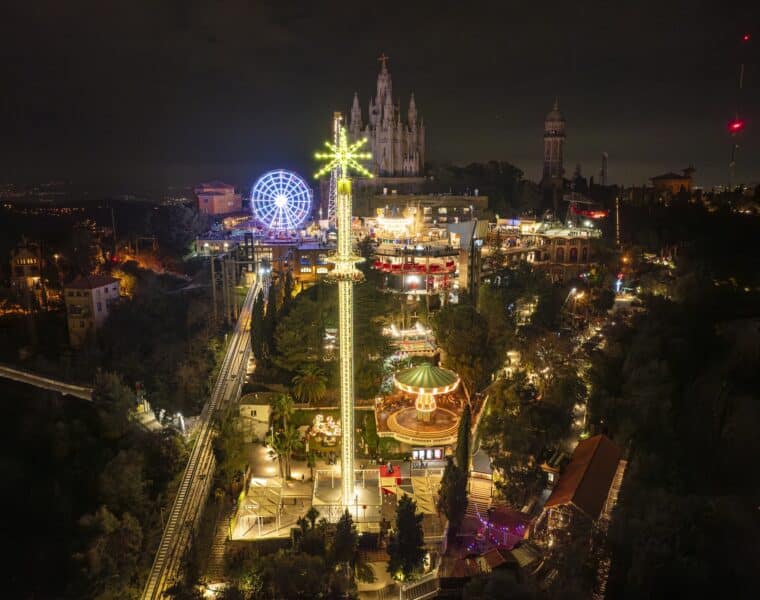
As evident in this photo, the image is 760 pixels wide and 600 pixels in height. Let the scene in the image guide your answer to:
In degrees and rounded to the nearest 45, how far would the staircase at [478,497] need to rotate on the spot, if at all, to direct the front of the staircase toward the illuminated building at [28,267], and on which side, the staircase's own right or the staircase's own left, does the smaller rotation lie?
approximately 135° to the staircase's own right

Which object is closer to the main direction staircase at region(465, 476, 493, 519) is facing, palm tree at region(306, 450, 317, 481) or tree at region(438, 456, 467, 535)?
the tree

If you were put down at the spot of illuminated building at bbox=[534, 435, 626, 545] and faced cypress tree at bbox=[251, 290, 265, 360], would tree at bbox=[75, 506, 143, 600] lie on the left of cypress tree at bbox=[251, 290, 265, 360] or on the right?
left

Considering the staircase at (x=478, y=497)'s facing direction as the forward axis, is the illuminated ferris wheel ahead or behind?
behind

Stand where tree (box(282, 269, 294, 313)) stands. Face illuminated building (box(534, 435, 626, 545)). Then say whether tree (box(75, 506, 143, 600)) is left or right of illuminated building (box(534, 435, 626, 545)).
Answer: right

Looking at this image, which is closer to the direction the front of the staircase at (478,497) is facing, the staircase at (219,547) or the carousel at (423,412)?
the staircase

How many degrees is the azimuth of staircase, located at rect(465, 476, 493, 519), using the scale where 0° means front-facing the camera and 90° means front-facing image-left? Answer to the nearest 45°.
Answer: approximately 0°
